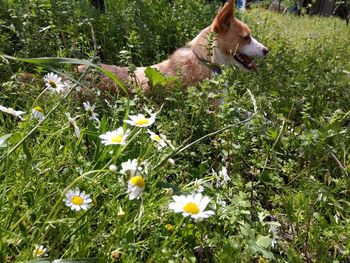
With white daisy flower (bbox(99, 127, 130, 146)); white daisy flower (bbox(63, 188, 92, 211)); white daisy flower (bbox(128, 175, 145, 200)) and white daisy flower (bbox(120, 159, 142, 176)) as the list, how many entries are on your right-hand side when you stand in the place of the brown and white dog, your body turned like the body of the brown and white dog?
4

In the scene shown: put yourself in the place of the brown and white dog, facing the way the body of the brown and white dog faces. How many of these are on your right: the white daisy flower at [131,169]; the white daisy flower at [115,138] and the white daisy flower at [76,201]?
3

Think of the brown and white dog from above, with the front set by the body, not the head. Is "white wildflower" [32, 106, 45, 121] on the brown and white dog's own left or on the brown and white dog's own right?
on the brown and white dog's own right

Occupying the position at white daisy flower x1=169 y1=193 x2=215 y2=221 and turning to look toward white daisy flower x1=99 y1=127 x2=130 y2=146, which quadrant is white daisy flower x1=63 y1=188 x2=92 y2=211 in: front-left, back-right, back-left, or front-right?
front-left

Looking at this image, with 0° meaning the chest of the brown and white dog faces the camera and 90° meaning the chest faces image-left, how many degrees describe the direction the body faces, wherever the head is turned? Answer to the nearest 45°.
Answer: approximately 270°

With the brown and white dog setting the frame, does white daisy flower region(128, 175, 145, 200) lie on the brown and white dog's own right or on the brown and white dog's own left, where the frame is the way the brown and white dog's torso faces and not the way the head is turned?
on the brown and white dog's own right

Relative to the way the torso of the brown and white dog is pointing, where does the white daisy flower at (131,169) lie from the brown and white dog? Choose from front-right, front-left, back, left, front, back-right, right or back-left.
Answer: right

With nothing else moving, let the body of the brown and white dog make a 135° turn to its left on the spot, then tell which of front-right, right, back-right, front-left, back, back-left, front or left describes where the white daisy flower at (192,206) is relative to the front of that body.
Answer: back-left

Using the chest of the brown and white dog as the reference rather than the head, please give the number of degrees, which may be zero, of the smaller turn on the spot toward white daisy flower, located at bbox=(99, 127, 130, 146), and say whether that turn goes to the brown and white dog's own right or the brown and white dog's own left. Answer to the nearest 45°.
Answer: approximately 90° to the brown and white dog's own right

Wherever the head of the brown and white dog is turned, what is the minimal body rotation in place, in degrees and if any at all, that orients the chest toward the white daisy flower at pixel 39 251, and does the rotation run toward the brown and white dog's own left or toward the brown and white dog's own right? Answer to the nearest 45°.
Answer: approximately 90° to the brown and white dog's own right

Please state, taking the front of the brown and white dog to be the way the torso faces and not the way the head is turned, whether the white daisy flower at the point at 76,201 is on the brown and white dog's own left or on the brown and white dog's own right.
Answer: on the brown and white dog's own right
